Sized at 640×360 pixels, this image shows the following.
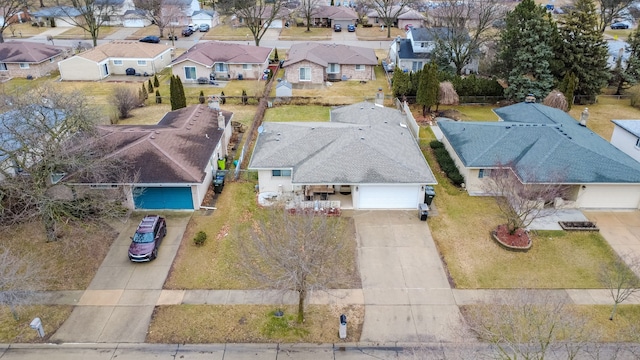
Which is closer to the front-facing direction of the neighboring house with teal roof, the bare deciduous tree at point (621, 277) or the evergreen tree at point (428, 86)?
the bare deciduous tree

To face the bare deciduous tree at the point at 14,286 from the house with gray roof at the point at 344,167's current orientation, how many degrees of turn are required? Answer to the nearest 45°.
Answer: approximately 45° to its right

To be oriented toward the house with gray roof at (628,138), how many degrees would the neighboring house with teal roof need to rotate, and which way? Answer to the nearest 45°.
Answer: approximately 135° to its left

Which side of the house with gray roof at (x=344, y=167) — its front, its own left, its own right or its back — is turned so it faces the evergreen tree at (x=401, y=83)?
back

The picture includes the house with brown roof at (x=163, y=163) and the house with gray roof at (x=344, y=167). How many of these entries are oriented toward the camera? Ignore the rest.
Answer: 2

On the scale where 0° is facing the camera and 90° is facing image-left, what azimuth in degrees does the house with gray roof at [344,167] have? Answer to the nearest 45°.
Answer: approximately 0°

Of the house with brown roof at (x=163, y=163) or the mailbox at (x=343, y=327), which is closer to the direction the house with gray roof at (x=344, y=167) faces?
the mailbox

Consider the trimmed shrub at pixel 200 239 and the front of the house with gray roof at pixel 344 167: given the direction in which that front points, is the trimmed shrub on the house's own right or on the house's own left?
on the house's own right

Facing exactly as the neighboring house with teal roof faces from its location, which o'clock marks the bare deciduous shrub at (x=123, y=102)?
The bare deciduous shrub is roughly at 3 o'clock from the neighboring house with teal roof.

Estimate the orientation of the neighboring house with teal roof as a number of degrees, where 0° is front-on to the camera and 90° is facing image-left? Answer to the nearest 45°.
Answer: approximately 0°

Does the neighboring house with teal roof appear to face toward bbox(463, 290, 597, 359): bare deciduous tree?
yes

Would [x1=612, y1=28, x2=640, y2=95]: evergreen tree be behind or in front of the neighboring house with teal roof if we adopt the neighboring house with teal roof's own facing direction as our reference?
behind

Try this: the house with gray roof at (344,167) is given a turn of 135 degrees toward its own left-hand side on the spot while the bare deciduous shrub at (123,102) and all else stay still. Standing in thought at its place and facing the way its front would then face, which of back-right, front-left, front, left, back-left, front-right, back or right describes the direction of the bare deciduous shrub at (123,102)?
left

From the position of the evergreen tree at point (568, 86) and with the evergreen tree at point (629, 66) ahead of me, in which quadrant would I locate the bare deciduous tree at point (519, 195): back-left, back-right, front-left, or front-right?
back-right
